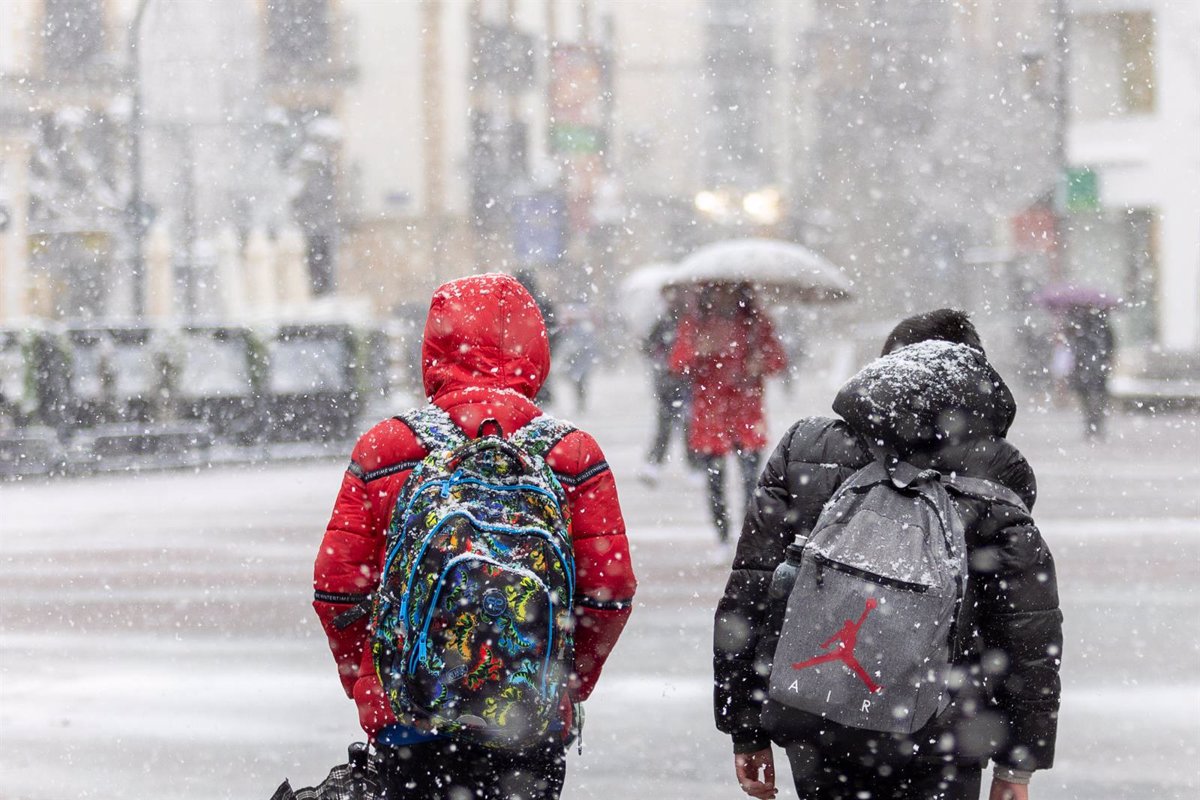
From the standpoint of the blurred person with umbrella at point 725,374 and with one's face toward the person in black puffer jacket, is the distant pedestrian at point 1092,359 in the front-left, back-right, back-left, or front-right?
back-left

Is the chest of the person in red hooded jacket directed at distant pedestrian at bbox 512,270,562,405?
yes

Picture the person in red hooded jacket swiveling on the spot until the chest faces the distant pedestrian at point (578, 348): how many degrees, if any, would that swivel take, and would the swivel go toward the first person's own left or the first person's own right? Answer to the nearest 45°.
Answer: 0° — they already face them

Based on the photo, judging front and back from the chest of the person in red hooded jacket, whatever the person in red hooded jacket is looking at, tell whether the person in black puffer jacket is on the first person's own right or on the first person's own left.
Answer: on the first person's own right

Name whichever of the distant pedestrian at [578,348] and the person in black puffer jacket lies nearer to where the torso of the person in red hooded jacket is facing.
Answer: the distant pedestrian

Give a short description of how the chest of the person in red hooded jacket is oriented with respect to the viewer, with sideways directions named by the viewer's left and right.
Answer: facing away from the viewer

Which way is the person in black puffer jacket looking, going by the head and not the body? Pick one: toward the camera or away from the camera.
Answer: away from the camera

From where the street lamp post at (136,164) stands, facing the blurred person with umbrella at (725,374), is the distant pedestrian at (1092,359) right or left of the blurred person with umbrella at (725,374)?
left

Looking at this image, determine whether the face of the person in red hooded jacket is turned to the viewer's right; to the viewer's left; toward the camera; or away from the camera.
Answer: away from the camera
